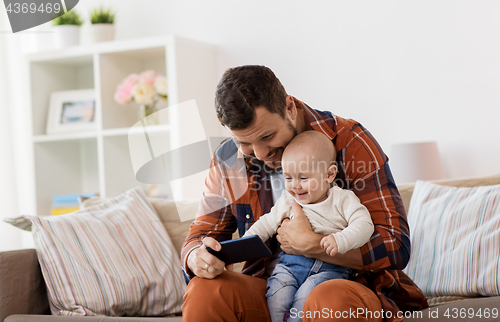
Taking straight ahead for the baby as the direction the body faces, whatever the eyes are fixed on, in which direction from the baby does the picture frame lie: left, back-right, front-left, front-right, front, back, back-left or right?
right

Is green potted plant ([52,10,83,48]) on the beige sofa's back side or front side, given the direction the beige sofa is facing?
on the back side

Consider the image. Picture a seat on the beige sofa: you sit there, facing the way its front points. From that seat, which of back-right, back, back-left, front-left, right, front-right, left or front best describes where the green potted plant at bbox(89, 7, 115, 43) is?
back

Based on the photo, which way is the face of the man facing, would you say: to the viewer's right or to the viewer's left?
to the viewer's left

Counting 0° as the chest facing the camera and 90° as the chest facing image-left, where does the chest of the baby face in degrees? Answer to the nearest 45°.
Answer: approximately 45°

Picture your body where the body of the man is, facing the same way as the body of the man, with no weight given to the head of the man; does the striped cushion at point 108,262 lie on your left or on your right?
on your right

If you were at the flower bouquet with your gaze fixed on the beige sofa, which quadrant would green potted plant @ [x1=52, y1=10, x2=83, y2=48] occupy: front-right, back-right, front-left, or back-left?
back-right

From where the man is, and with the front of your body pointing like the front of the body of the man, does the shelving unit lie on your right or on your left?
on your right

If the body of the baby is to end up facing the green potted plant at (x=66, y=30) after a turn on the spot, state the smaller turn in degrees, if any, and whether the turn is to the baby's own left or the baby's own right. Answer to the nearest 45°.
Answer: approximately 90° to the baby's own right

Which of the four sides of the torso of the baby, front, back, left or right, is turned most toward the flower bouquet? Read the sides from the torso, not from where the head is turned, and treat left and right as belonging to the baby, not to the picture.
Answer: right

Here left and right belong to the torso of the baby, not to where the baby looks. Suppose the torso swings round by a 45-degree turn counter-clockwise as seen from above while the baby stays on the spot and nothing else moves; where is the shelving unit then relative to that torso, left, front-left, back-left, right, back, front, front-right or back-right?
back-right
